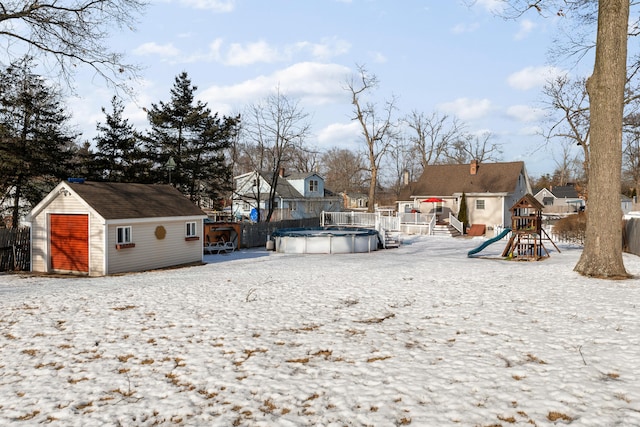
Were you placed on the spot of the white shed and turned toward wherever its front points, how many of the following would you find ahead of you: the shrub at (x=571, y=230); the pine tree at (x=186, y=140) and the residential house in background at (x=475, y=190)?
0

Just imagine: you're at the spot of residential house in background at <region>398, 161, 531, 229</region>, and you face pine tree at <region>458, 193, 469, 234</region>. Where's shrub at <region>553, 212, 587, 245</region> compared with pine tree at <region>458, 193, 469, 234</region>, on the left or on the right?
left

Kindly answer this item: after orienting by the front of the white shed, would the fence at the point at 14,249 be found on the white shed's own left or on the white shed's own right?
on the white shed's own right

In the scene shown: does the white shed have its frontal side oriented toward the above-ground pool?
no

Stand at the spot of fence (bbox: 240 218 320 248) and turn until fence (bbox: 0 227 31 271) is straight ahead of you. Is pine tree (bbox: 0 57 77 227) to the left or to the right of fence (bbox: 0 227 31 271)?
right

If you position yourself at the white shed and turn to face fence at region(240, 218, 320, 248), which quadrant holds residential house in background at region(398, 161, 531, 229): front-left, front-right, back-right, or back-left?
front-right

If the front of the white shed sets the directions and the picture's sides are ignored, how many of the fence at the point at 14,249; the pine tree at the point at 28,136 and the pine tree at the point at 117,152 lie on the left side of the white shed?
0

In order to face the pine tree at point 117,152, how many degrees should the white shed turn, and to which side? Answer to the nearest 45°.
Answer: approximately 135° to its right

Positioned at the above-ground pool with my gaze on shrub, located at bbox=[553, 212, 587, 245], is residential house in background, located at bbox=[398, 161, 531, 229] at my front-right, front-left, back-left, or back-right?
front-left

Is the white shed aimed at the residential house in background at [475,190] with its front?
no

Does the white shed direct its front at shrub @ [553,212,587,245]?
no

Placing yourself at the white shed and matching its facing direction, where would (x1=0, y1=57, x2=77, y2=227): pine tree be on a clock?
The pine tree is roughly at 4 o'clock from the white shed.

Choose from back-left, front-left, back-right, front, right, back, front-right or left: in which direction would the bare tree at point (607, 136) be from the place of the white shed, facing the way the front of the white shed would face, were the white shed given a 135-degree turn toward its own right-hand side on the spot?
back-right

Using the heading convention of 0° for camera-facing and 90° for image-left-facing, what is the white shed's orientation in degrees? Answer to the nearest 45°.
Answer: approximately 45°

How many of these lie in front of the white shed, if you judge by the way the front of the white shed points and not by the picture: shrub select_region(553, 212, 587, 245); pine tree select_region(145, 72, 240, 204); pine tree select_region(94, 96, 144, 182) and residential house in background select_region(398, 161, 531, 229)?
0
